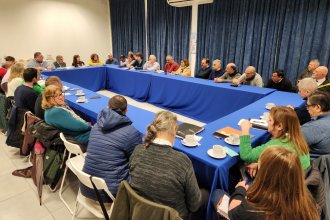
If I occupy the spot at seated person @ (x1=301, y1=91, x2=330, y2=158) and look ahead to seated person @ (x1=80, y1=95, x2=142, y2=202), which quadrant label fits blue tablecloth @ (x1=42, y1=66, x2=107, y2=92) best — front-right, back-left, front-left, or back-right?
front-right

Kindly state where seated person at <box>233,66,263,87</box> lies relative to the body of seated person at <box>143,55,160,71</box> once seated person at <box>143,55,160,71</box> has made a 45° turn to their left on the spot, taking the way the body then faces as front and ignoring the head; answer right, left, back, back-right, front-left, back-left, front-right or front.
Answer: front-left

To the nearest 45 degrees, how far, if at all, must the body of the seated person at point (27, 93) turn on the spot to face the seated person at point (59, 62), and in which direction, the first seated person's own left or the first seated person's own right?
approximately 45° to the first seated person's own left

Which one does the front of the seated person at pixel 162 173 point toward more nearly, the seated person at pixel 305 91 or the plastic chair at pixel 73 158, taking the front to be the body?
the seated person

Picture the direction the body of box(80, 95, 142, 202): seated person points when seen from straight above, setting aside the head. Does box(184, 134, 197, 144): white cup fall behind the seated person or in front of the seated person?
in front

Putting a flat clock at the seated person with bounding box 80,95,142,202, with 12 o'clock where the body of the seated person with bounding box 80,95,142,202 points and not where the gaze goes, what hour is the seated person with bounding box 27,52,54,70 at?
the seated person with bounding box 27,52,54,70 is roughly at 10 o'clock from the seated person with bounding box 80,95,142,202.

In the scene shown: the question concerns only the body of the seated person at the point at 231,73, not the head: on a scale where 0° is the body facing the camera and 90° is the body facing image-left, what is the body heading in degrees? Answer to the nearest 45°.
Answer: approximately 45°

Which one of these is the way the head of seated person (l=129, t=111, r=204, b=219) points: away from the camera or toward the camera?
away from the camera

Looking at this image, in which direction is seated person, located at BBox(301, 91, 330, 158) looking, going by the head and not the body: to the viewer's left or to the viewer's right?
to the viewer's left

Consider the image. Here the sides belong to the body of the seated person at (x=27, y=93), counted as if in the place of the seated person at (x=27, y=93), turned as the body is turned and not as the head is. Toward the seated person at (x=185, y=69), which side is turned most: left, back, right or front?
front

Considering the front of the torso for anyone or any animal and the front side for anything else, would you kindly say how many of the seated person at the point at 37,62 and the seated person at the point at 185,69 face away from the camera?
0

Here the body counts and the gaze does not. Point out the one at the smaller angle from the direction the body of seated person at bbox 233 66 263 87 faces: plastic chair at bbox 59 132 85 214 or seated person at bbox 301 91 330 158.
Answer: the plastic chair

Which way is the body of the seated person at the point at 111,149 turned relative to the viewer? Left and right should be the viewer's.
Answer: facing away from the viewer and to the right of the viewer

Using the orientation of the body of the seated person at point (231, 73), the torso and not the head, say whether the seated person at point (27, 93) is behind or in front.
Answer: in front

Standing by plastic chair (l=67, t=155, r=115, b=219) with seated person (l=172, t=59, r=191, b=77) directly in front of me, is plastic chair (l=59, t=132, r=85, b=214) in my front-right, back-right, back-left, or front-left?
front-left

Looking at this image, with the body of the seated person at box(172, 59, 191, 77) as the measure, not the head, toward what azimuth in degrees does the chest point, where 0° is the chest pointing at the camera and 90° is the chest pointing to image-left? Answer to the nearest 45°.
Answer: approximately 45°

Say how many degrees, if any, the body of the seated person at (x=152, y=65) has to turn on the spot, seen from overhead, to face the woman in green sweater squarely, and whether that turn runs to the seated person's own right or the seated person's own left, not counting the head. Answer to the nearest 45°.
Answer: approximately 45° to the seated person's own left

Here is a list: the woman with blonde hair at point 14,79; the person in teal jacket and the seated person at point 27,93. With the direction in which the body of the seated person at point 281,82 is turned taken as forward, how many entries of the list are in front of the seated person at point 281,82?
3

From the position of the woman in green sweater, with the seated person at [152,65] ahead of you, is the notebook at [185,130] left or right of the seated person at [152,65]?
left
